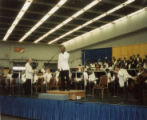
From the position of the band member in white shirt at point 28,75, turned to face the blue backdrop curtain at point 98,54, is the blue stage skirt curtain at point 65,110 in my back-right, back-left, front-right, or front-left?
back-right

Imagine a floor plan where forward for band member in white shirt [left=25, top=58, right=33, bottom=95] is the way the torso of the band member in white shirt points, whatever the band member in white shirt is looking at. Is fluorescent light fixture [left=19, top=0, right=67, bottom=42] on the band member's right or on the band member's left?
on the band member's left
